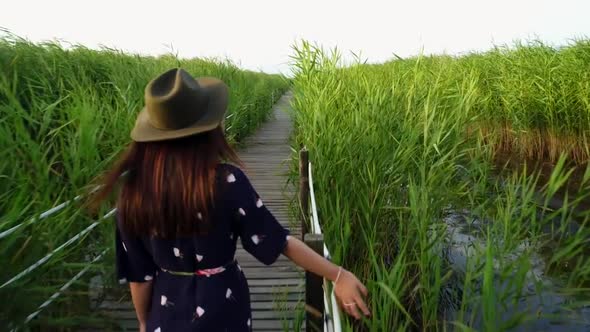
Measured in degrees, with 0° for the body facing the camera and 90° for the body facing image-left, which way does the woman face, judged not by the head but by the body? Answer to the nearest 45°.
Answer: approximately 180°

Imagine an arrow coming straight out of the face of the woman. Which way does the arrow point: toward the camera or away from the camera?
away from the camera
